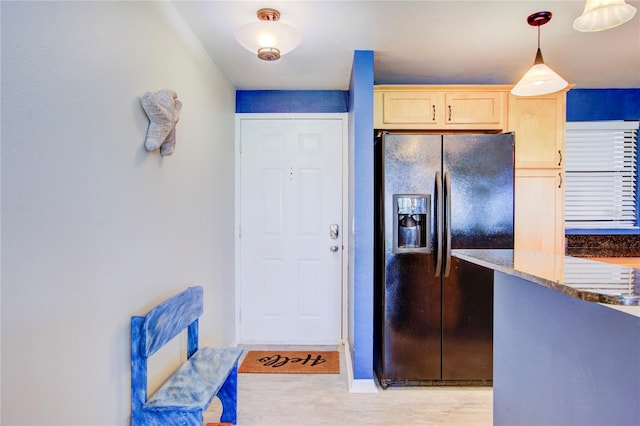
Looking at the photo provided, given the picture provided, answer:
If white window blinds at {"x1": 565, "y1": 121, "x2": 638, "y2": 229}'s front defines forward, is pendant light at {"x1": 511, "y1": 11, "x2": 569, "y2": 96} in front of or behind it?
in front

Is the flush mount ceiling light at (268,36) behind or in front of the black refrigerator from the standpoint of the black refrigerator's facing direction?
in front

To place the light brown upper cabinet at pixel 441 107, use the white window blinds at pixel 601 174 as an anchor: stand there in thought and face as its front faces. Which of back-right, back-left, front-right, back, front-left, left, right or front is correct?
front-right

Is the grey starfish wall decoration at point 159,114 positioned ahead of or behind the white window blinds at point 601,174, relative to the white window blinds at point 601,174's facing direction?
ahead

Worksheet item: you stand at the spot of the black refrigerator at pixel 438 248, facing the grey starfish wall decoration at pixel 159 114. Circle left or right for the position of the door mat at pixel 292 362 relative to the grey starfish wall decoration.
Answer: right

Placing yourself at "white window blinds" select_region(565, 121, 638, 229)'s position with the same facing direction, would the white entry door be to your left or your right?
on your right

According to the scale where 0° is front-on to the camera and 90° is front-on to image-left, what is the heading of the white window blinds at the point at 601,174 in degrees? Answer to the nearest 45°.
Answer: approximately 0°

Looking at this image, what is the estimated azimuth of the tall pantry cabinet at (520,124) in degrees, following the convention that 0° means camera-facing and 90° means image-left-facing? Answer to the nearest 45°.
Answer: approximately 0°

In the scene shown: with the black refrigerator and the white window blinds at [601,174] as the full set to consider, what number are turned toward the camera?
2

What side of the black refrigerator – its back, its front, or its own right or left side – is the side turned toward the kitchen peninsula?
front

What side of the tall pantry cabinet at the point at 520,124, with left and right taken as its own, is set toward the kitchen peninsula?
front
